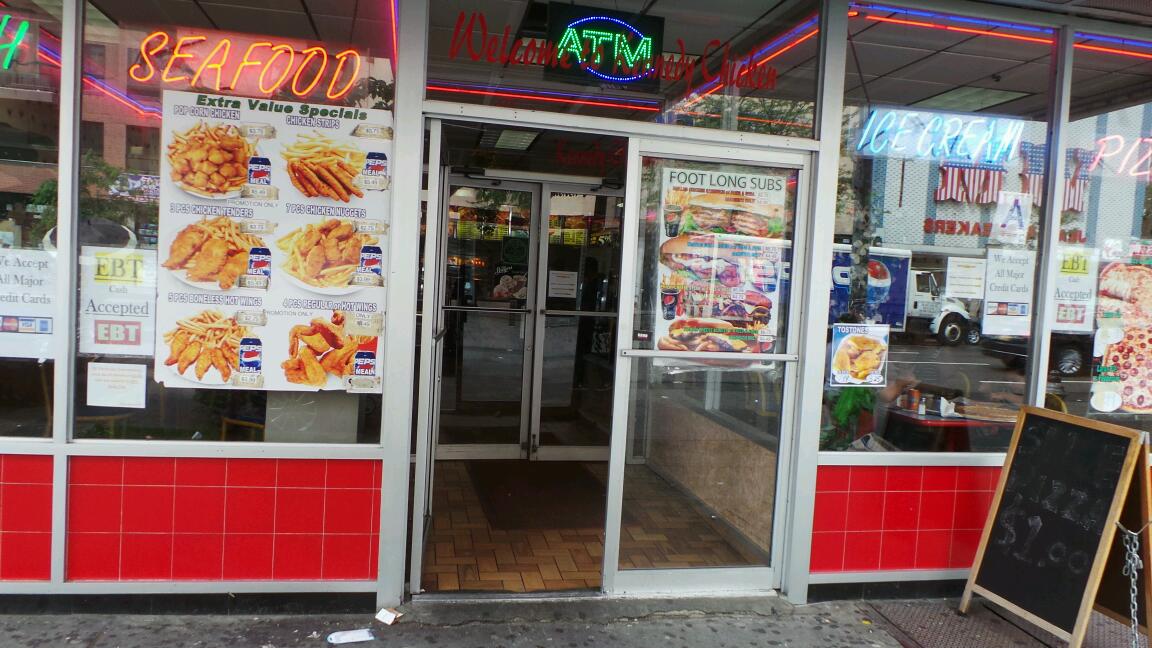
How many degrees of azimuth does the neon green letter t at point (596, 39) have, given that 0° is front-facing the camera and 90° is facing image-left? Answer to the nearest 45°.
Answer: approximately 0°

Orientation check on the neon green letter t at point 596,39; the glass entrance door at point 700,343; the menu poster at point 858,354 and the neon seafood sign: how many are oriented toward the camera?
4

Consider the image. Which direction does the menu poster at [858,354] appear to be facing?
toward the camera

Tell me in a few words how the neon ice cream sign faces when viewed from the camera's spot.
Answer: facing the viewer

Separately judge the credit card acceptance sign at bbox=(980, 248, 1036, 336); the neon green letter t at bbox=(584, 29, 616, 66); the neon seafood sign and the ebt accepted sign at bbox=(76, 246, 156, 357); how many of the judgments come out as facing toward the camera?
4

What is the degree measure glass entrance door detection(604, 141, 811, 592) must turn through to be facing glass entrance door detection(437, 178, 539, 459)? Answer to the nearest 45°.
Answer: approximately 135° to its right

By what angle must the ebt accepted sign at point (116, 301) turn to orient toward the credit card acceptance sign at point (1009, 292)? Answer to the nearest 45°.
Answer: approximately 90° to its left

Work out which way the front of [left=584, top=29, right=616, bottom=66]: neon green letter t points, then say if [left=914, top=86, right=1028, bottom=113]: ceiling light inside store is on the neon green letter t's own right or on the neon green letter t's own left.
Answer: on the neon green letter t's own left

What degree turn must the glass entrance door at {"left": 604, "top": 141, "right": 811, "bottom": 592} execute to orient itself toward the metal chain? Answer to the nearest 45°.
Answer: approximately 90° to its left

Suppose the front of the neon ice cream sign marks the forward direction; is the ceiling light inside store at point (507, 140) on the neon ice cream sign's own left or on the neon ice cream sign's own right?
on the neon ice cream sign's own right

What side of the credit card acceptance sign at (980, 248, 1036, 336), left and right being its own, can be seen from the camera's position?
front

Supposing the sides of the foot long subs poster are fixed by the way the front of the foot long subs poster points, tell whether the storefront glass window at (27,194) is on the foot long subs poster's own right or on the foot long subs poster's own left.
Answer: on the foot long subs poster's own right

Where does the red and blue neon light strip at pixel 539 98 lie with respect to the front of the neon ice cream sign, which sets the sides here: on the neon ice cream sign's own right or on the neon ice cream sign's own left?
on the neon ice cream sign's own right
